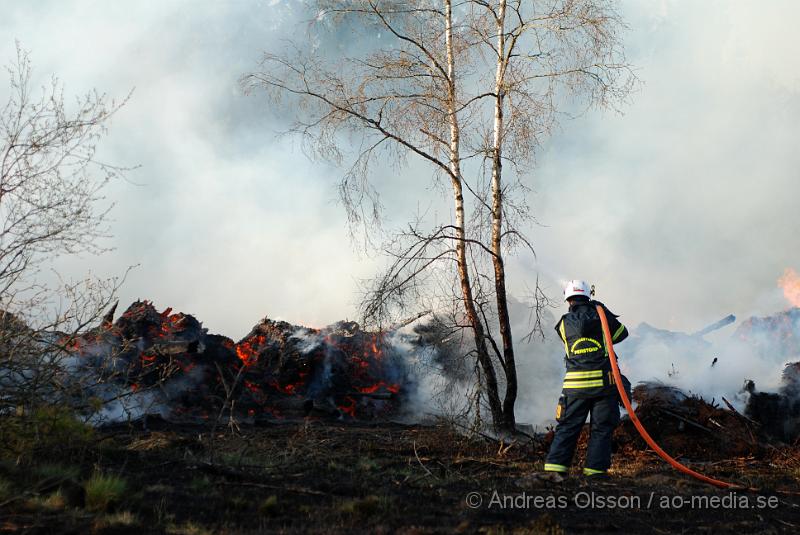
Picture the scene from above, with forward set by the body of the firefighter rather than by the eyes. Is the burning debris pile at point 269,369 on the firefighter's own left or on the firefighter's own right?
on the firefighter's own left

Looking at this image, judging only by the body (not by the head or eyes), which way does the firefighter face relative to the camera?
away from the camera

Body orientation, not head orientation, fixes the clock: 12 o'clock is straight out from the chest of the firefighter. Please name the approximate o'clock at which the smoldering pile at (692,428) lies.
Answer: The smoldering pile is roughly at 1 o'clock from the firefighter.
